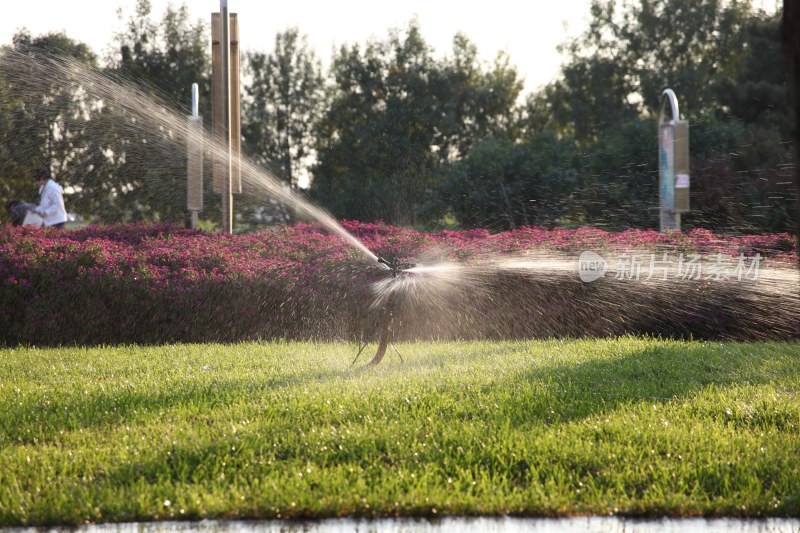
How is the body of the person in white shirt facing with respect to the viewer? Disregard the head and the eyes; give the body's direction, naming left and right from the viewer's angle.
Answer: facing to the left of the viewer

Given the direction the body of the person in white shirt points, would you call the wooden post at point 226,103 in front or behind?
behind

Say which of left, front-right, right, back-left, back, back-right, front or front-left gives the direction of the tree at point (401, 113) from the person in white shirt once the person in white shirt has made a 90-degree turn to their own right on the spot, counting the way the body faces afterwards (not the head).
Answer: front-right

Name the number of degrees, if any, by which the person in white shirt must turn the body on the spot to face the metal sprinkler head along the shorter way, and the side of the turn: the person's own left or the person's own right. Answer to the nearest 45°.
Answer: approximately 90° to the person's own left

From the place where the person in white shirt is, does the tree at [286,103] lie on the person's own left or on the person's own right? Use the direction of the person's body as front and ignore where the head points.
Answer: on the person's own right
